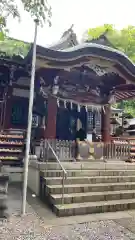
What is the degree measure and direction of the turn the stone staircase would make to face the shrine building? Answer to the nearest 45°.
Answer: approximately 135° to its left

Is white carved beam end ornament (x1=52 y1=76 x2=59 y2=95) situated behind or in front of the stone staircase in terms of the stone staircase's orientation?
behind

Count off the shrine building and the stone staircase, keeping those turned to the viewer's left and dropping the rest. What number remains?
0

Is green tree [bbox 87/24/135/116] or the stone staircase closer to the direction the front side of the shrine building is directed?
the stone staircase

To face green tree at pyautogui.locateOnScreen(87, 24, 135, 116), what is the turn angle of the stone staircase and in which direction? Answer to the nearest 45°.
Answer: approximately 135° to its left

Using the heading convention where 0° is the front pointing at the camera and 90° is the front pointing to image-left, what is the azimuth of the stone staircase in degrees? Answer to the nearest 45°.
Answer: approximately 315°

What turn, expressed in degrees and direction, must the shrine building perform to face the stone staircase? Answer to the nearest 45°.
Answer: approximately 45° to its right

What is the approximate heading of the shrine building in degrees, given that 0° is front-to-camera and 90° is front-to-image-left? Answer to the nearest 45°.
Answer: approximately 315°
